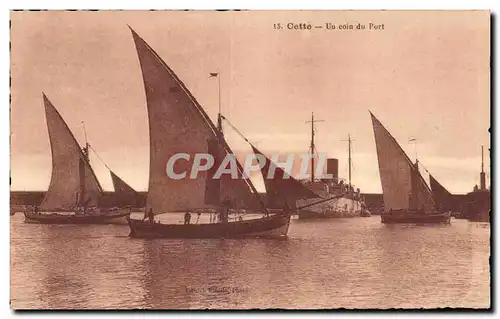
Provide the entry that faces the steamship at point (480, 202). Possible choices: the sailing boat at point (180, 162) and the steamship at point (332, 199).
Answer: the sailing boat

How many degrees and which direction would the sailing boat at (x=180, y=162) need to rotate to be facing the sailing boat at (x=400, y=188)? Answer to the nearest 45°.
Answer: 0° — it already faces it

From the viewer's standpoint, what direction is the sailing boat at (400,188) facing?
to the viewer's right

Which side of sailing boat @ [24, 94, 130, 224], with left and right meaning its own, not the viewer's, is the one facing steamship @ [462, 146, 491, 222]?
front

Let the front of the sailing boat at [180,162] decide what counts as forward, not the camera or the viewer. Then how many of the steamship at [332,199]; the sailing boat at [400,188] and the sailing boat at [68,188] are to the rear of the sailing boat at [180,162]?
1

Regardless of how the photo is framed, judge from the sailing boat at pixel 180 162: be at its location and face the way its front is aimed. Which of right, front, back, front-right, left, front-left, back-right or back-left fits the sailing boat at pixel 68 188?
back

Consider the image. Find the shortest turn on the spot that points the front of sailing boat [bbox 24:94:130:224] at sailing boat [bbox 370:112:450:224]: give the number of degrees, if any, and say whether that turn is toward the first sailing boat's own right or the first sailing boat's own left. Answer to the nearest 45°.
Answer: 0° — it already faces it

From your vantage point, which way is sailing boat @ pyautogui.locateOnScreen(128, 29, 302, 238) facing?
to the viewer's right

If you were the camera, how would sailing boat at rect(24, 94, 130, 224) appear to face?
facing to the right of the viewer
